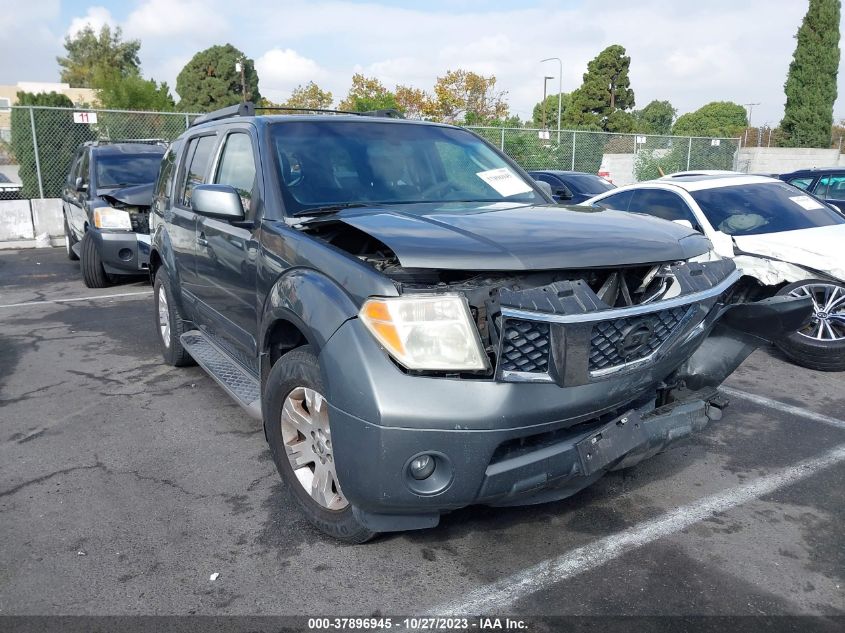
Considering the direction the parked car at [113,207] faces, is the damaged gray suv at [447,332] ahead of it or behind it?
ahead

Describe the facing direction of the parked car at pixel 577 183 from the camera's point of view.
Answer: facing the viewer and to the right of the viewer

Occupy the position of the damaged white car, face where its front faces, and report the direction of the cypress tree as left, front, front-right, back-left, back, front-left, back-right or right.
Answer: back-left

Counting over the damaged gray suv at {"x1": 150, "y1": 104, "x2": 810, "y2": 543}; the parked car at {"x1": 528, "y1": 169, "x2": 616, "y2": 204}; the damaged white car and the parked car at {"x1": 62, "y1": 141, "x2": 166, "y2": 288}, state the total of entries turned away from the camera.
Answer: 0

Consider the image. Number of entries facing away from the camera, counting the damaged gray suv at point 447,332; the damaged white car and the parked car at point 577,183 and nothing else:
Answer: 0

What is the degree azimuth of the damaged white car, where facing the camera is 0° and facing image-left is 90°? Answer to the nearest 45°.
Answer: approximately 315°

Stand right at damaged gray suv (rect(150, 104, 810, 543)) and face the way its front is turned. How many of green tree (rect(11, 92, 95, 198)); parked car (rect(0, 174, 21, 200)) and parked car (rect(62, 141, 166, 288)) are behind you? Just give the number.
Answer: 3

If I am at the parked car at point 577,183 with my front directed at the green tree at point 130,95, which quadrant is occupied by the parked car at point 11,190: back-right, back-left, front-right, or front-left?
front-left

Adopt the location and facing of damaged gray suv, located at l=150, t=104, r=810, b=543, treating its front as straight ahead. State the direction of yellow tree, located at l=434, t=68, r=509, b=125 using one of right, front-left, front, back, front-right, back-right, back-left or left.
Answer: back-left

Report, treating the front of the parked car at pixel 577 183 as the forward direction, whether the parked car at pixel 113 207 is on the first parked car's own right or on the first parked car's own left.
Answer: on the first parked car's own right

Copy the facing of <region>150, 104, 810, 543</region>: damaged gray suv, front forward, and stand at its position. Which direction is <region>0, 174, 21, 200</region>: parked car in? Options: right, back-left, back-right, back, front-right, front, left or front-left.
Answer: back

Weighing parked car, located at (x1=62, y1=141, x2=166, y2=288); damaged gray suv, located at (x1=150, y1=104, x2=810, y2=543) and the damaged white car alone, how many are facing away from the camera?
0

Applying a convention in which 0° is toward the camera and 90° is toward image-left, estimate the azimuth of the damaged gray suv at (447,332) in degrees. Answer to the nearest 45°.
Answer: approximately 315°

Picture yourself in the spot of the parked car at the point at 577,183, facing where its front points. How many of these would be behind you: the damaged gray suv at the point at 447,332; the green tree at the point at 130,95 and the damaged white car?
1
